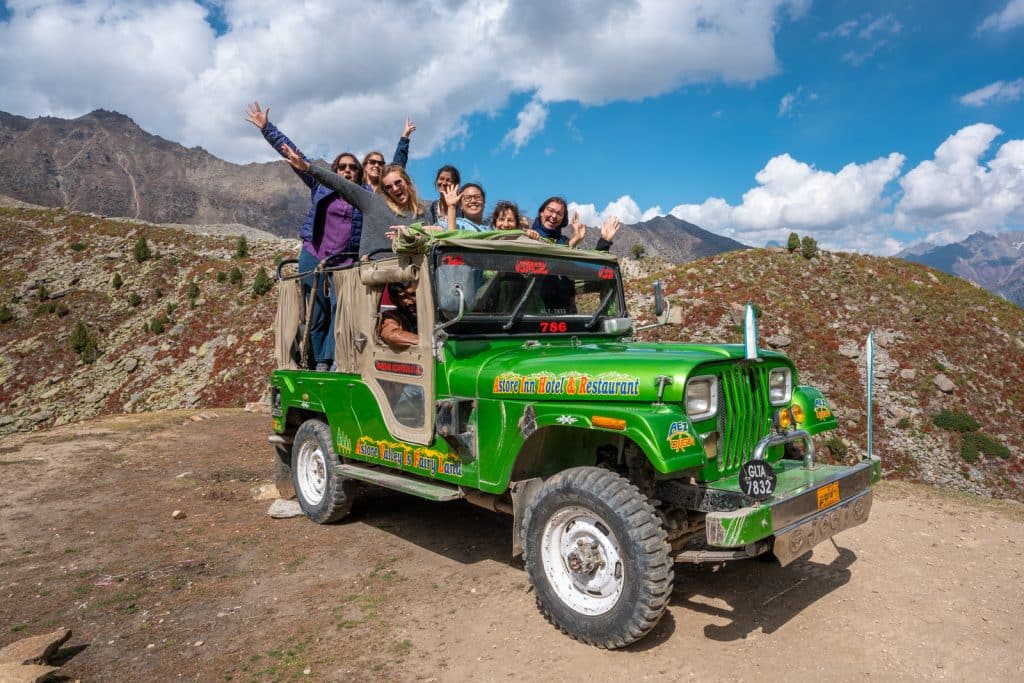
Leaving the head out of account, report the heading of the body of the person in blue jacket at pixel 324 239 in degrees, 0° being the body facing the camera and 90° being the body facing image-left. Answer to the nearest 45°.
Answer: approximately 0°

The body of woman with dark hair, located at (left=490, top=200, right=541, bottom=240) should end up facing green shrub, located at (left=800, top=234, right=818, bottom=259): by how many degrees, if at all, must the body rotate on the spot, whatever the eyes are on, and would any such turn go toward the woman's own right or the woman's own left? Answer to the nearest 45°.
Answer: approximately 135° to the woman's own left

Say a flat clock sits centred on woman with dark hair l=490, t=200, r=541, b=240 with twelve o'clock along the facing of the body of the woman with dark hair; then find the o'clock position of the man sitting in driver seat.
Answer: The man sitting in driver seat is roughly at 1 o'clock from the woman with dark hair.

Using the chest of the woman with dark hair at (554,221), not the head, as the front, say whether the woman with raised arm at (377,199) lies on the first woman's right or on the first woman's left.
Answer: on the first woman's right

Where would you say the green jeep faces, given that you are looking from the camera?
facing the viewer and to the right of the viewer

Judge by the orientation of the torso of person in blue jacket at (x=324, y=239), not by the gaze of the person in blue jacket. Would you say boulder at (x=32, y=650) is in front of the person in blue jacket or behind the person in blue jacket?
in front

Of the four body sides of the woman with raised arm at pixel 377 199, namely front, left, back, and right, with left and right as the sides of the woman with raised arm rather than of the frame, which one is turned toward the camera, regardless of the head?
front

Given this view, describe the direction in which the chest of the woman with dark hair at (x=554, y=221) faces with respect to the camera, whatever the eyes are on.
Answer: toward the camera

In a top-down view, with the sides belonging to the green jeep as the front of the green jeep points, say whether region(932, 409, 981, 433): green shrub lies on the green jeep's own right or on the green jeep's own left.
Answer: on the green jeep's own left

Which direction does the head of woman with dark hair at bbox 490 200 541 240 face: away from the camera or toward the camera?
toward the camera

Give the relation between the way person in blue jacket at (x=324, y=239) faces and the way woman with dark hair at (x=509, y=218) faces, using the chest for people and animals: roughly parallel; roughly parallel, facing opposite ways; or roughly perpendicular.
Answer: roughly parallel

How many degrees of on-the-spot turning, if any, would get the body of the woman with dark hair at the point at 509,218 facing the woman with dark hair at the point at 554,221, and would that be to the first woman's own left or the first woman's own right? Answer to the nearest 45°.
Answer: approximately 90° to the first woman's own left

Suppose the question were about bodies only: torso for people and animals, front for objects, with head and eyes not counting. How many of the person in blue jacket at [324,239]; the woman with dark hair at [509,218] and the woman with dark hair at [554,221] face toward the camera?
3

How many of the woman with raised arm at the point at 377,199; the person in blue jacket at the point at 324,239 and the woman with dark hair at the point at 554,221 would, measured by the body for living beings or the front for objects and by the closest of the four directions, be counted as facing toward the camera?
3
